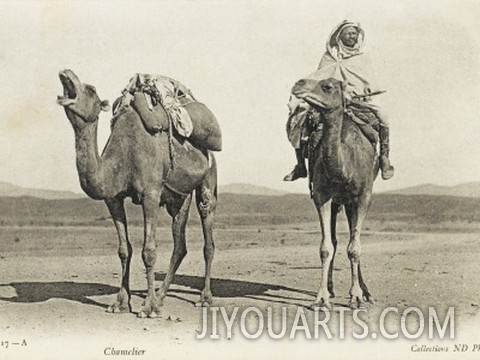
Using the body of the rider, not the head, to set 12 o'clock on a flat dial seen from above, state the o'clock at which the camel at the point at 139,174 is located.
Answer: The camel is roughly at 2 o'clock from the rider.

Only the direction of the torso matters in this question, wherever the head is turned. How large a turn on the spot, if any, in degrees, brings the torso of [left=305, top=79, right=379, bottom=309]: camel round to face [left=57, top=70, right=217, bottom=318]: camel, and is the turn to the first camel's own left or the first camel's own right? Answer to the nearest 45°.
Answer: approximately 90° to the first camel's own right

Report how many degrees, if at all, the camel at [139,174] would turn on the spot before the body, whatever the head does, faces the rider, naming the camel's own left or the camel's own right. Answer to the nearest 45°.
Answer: approximately 135° to the camel's own left

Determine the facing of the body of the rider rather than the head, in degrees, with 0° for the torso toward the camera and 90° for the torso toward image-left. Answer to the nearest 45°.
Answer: approximately 0°

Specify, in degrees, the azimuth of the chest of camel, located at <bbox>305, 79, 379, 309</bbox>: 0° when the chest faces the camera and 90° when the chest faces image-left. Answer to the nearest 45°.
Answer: approximately 0°

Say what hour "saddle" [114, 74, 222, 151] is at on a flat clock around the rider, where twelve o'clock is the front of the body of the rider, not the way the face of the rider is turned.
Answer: The saddle is roughly at 2 o'clock from the rider.

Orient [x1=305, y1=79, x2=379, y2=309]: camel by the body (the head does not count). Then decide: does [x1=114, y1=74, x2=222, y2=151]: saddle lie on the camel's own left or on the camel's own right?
on the camel's own right
